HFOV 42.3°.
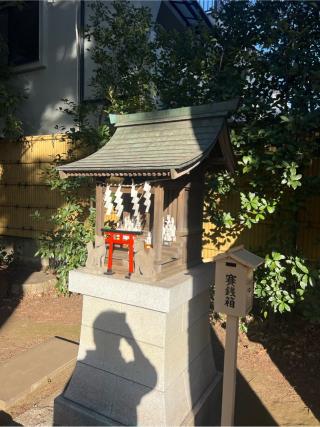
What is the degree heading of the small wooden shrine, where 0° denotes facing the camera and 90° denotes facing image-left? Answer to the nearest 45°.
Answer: approximately 45°

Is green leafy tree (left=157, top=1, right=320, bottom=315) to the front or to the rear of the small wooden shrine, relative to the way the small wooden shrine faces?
to the rear

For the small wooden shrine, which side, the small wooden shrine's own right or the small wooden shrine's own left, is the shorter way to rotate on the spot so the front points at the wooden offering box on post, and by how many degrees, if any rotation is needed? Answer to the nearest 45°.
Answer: approximately 90° to the small wooden shrine's own left

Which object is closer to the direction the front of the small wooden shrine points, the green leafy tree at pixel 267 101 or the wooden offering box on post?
the wooden offering box on post
